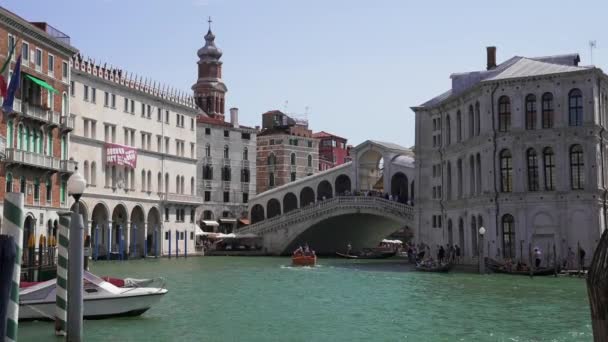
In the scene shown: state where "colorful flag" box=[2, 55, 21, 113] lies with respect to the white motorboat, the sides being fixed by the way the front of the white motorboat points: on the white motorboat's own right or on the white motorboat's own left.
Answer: on the white motorboat's own left

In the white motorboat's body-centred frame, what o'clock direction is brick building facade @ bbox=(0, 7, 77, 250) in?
The brick building facade is roughly at 9 o'clock from the white motorboat.

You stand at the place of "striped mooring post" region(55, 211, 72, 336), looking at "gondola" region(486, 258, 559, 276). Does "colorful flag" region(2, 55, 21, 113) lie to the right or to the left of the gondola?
left

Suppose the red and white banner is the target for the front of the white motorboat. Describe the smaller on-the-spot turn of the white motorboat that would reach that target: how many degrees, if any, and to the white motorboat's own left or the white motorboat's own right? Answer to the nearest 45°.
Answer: approximately 90° to the white motorboat's own left

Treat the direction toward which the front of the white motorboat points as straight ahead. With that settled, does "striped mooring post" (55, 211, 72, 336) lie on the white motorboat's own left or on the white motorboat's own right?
on the white motorboat's own right

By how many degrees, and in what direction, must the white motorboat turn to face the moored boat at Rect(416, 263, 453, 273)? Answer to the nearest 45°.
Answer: approximately 45° to its left

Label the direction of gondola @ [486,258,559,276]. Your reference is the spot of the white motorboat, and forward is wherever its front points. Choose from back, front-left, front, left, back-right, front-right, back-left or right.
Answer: front-left

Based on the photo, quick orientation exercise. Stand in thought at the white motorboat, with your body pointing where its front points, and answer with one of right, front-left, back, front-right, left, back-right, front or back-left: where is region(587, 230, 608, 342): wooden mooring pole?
right

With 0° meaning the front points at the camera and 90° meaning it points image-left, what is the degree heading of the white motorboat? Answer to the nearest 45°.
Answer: approximately 270°
